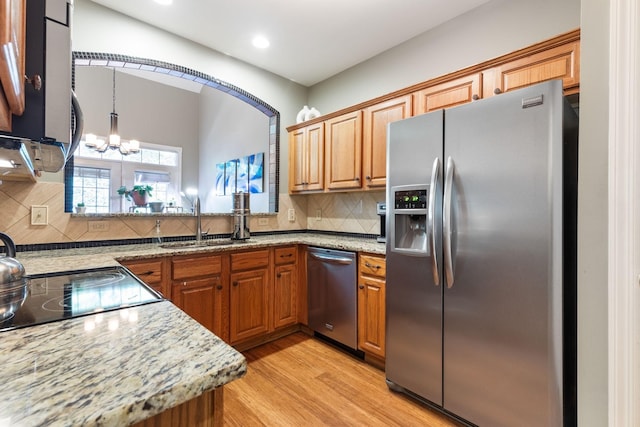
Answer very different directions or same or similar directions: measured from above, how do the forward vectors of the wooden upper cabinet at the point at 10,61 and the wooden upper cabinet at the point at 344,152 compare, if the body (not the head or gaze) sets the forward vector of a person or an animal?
very different directions

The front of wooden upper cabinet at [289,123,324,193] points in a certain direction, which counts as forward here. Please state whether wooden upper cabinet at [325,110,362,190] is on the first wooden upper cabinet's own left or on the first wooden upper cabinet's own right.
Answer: on the first wooden upper cabinet's own left

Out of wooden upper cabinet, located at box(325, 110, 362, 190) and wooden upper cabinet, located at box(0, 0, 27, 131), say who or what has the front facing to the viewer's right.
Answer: wooden upper cabinet, located at box(0, 0, 27, 131)

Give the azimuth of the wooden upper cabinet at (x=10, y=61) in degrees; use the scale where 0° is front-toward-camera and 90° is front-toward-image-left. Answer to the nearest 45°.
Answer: approximately 270°

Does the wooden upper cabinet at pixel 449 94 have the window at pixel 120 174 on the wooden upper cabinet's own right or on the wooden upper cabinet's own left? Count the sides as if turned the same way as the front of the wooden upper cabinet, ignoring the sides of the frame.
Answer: on the wooden upper cabinet's own right

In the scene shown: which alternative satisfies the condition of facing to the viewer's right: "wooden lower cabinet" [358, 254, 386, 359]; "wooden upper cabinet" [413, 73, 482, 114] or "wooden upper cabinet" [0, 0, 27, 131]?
"wooden upper cabinet" [0, 0, 27, 131]

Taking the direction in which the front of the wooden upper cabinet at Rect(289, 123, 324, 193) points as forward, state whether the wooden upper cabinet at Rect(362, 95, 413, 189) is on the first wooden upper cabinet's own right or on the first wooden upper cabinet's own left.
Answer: on the first wooden upper cabinet's own left

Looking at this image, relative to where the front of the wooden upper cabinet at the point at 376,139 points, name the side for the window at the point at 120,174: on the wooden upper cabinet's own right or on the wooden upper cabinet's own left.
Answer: on the wooden upper cabinet's own right
